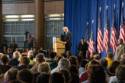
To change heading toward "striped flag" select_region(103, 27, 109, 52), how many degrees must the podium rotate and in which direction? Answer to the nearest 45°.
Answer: approximately 135° to its left

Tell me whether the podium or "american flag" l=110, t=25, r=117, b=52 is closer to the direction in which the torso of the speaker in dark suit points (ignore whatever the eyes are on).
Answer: the podium

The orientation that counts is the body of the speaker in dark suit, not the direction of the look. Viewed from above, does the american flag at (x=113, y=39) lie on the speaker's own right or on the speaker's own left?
on the speaker's own left

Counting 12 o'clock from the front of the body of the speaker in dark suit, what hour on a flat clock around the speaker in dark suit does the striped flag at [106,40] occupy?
The striped flag is roughly at 8 o'clock from the speaker in dark suit.

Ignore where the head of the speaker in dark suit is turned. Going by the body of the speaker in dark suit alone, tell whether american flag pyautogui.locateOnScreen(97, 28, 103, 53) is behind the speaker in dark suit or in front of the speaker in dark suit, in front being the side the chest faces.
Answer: behind

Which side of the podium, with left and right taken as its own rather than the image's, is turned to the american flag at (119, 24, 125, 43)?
left

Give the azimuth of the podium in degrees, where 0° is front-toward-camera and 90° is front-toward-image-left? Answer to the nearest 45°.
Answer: approximately 45°

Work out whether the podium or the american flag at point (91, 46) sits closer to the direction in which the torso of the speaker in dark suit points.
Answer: the podium

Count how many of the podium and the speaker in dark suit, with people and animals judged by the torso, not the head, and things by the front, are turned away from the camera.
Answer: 0

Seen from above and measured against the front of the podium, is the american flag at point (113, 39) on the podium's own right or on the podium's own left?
on the podium's own left

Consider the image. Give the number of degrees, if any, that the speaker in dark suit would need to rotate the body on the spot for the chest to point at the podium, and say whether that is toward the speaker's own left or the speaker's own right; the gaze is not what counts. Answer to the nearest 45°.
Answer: approximately 45° to the speaker's own right
